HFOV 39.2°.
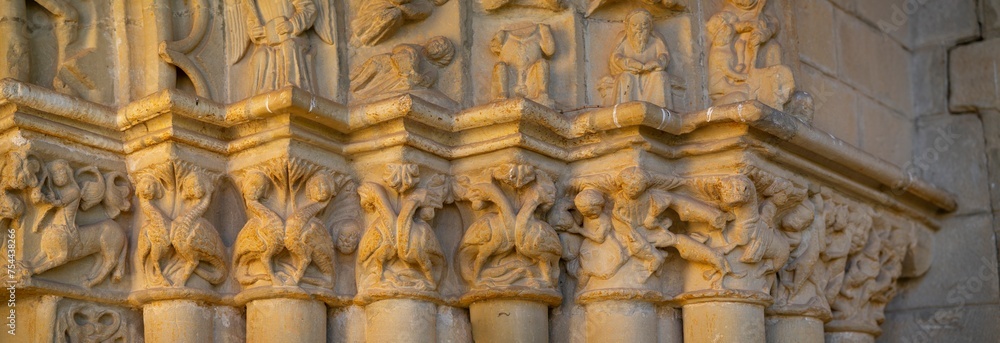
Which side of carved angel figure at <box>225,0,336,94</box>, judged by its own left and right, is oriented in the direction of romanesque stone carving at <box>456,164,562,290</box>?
left

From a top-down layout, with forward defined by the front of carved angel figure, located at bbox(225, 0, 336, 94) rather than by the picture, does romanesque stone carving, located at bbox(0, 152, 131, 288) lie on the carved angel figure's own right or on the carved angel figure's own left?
on the carved angel figure's own right

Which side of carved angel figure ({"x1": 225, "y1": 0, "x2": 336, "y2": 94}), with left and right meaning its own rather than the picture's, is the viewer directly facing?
front

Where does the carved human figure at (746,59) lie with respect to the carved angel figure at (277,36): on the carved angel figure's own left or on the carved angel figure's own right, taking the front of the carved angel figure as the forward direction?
on the carved angel figure's own left

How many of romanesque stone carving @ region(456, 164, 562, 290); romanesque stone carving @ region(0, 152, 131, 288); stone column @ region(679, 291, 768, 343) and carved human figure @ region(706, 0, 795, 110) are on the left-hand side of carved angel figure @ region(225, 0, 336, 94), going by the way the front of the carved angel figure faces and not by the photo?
3

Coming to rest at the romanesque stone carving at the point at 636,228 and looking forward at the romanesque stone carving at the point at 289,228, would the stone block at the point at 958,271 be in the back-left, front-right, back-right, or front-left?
back-right

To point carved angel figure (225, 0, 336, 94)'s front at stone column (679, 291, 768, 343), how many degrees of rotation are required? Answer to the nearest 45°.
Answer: approximately 90° to its left

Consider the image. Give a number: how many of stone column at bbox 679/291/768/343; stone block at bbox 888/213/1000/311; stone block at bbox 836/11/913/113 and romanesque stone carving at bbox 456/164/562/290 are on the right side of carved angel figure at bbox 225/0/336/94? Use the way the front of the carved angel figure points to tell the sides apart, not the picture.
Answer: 0

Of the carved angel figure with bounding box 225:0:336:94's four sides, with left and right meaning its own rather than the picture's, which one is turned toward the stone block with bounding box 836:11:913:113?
left

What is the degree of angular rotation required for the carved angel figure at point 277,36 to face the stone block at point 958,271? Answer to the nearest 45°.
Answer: approximately 90° to its left

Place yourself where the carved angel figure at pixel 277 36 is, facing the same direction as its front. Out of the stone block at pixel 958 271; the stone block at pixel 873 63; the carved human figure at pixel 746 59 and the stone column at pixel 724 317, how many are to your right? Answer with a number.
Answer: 0
